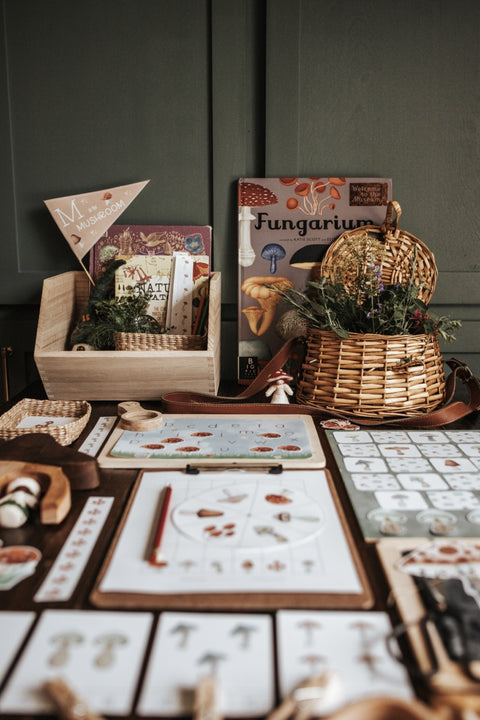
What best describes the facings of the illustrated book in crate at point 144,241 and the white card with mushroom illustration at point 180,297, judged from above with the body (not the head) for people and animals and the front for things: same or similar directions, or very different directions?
same or similar directions

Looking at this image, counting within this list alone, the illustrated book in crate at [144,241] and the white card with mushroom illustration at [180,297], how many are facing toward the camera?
2

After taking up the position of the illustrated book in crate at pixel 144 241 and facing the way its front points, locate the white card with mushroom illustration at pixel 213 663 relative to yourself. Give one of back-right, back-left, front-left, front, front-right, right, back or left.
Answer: front

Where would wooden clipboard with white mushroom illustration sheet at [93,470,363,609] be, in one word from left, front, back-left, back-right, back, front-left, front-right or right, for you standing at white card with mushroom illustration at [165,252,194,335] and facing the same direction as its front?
front

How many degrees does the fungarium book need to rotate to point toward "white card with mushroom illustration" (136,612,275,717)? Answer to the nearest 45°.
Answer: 0° — it already faces it

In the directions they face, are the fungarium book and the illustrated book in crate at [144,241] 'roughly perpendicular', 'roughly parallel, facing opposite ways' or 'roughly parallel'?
roughly parallel

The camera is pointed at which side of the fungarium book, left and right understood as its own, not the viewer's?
front

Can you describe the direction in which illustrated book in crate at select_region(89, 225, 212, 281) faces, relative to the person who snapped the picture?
facing the viewer

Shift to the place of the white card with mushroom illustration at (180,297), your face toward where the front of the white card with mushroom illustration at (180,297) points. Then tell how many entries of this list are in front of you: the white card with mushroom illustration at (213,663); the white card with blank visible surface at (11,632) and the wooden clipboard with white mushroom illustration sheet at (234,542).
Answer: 3

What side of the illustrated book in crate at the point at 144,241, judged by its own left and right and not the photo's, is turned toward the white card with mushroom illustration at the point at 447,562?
front

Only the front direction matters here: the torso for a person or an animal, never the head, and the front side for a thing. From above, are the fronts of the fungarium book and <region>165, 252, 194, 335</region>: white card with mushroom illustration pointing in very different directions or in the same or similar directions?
same or similar directions
